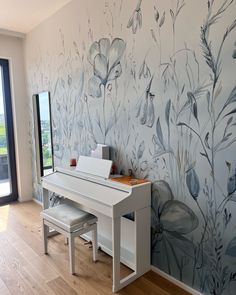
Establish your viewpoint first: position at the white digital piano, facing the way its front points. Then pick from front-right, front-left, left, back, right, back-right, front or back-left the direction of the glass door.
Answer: right
